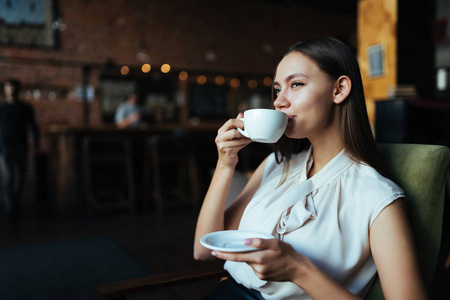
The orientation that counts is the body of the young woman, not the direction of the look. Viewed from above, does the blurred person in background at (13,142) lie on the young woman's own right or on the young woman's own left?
on the young woman's own right

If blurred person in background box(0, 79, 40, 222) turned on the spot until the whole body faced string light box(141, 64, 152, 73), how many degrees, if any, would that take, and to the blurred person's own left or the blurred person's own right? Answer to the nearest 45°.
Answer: approximately 135° to the blurred person's own left

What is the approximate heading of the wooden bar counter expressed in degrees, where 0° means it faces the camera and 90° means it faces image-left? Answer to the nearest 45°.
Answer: approximately 0°

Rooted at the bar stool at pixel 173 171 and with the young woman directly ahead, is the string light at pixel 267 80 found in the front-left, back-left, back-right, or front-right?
back-left

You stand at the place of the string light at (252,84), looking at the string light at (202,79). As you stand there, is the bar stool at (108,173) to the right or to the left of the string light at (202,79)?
left

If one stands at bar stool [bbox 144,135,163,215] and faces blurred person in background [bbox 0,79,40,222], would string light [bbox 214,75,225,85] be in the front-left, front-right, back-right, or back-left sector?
back-right

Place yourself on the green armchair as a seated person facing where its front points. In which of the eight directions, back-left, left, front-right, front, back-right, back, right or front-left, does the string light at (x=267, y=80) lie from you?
back-right

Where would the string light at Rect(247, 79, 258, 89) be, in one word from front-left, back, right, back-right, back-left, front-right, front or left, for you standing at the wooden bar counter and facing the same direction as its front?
back-left

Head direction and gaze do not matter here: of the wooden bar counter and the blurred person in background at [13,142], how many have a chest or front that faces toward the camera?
2

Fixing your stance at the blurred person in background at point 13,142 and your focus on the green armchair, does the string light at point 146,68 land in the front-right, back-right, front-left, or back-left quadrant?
back-left
